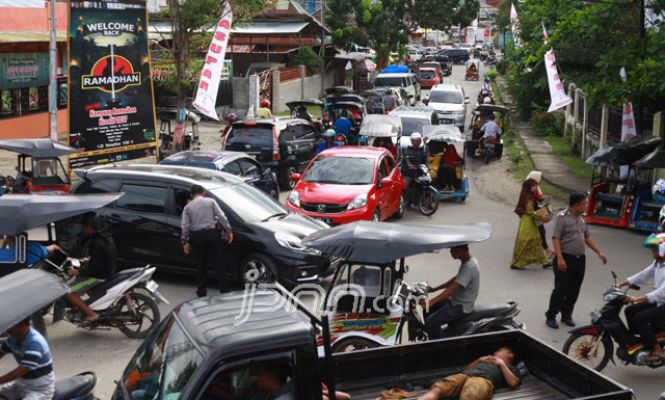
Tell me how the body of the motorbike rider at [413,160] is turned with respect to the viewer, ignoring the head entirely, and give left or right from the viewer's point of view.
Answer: facing the viewer and to the right of the viewer

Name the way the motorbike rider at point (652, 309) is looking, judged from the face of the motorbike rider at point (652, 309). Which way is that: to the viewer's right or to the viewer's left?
to the viewer's left

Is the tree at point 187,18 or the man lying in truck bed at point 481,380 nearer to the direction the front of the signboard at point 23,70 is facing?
the man lying in truck bed

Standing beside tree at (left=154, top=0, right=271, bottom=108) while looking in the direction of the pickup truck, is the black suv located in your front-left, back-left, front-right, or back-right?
front-left

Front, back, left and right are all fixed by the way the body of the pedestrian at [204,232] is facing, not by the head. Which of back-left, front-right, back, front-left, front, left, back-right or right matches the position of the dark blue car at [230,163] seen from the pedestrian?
front

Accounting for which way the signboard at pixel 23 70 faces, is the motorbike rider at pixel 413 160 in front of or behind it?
in front

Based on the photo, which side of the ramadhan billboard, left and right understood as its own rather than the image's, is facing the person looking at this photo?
front

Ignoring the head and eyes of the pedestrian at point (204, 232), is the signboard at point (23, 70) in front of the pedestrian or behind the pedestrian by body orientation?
in front

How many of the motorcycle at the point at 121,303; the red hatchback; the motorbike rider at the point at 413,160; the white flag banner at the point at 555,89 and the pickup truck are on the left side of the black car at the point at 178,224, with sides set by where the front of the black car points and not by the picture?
3

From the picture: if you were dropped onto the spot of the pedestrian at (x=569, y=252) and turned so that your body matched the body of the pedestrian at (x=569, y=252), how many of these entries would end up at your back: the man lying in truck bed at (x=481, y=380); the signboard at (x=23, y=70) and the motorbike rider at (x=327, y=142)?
2

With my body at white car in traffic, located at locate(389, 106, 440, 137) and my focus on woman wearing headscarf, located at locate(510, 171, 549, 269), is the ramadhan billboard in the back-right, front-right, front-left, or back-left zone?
front-right

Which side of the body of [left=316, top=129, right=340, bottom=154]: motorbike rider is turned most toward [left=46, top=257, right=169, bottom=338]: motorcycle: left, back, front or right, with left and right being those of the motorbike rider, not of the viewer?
front

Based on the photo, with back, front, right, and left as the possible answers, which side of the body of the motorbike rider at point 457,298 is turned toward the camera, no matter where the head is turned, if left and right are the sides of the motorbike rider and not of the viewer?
left
